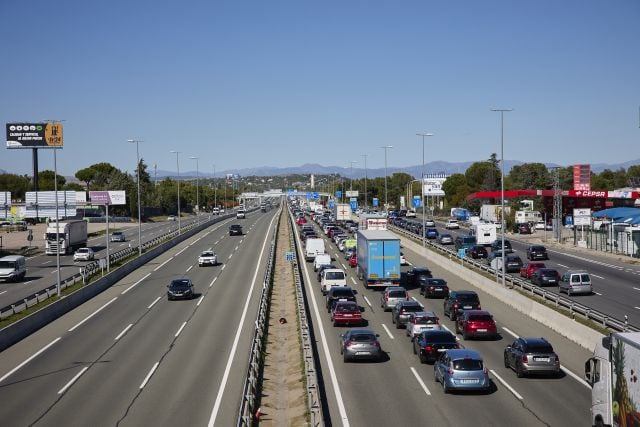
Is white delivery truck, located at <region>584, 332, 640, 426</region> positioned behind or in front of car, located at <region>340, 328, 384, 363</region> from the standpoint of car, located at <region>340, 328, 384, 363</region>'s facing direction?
behind

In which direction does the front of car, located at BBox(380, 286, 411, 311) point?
away from the camera

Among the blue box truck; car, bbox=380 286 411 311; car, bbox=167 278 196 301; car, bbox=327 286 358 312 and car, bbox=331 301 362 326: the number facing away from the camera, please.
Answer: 4

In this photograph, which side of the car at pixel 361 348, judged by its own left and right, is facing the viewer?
back

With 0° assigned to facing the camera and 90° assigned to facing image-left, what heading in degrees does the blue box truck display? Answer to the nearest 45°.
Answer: approximately 180°

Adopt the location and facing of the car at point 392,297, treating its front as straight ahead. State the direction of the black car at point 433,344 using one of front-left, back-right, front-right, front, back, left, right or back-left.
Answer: back

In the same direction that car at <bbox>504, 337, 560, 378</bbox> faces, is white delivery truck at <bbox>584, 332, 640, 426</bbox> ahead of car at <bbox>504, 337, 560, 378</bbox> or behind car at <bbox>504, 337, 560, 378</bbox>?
behind

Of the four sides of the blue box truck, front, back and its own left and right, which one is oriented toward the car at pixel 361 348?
back

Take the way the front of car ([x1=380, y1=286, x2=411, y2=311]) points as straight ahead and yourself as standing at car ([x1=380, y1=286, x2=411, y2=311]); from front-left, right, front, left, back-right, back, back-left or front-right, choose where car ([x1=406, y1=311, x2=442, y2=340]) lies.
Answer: back
